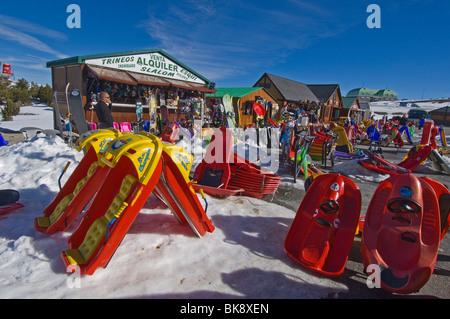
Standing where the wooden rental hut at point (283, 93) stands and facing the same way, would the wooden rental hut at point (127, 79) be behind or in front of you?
in front

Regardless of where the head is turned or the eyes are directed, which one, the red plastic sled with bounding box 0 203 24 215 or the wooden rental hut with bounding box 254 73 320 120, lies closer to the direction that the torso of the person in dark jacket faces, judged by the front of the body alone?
the wooden rental hut

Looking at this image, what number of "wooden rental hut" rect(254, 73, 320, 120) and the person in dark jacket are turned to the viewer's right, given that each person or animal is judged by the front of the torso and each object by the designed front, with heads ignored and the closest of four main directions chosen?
1

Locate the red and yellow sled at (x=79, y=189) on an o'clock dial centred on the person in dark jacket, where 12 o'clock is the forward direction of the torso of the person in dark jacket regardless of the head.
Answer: The red and yellow sled is roughly at 3 o'clock from the person in dark jacket.

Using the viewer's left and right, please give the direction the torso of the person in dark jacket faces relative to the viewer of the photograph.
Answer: facing to the right of the viewer

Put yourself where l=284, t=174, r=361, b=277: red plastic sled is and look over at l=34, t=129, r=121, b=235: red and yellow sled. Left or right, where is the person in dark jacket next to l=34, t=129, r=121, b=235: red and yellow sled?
right

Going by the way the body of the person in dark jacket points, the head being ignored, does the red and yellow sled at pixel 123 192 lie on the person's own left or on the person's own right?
on the person's own right

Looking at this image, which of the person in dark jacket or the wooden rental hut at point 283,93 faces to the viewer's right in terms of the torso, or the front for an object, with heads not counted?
the person in dark jacket

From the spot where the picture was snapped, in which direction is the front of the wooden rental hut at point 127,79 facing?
facing the viewer and to the right of the viewer

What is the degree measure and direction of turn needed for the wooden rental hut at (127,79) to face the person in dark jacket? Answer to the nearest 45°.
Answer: approximately 45° to its right

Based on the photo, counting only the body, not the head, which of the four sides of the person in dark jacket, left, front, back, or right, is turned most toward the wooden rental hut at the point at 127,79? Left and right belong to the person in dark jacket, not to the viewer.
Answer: left
